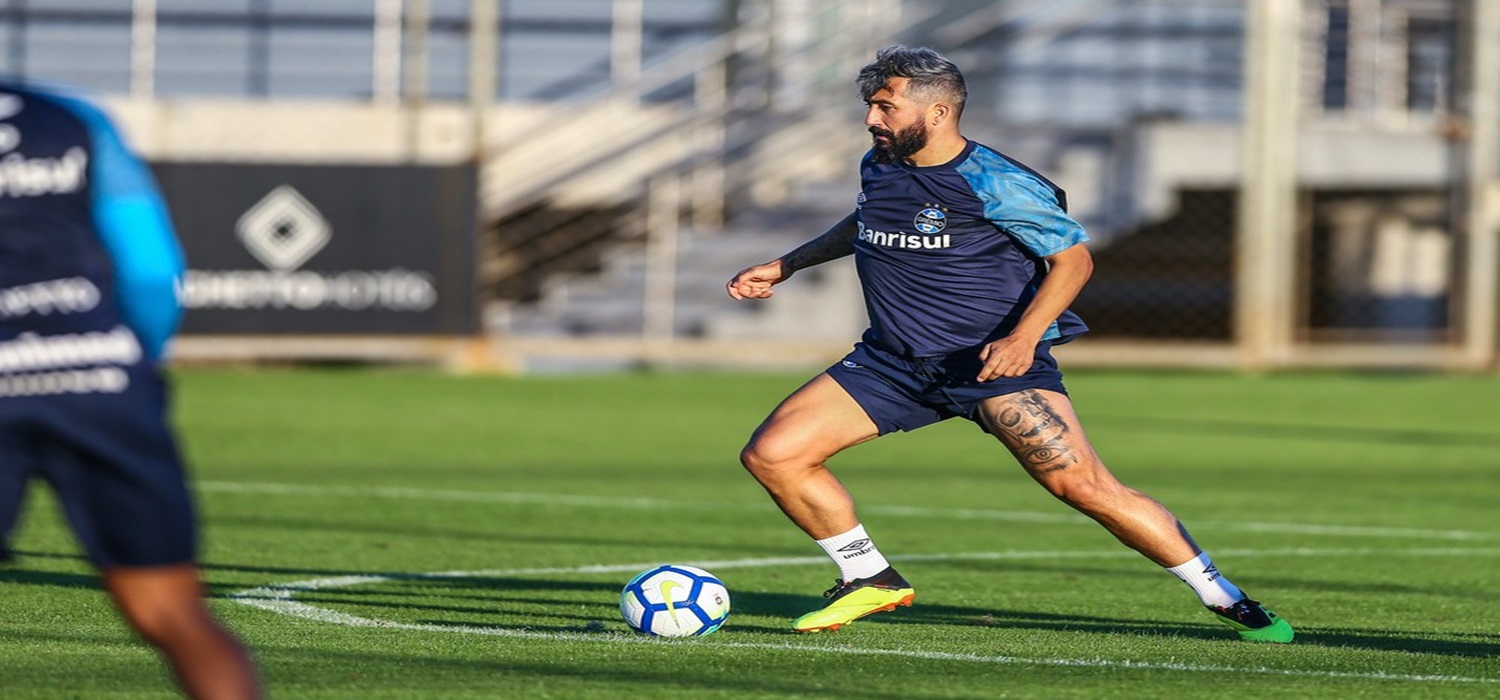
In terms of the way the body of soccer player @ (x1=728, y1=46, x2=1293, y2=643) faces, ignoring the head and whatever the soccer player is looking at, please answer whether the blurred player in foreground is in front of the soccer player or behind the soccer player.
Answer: in front

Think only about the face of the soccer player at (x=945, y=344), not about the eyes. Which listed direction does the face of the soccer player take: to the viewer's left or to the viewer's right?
to the viewer's left

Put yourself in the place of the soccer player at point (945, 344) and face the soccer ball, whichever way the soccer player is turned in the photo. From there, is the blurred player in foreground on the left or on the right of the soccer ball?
left

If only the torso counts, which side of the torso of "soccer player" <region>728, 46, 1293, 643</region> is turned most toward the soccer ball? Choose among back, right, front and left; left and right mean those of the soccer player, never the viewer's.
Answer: front

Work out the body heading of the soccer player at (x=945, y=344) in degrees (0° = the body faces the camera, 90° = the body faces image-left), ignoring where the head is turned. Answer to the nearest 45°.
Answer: approximately 45°
